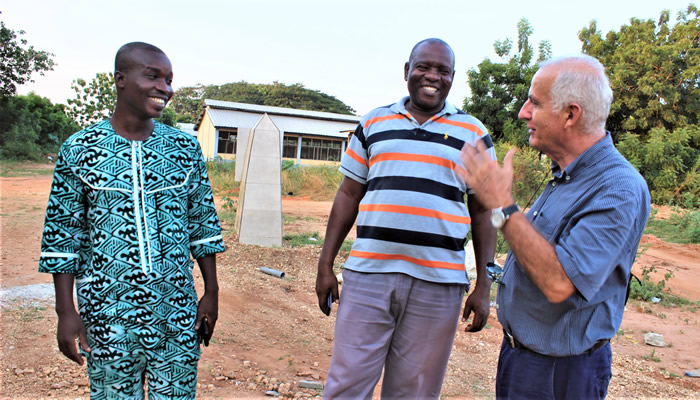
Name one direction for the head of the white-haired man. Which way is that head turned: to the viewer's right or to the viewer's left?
to the viewer's left

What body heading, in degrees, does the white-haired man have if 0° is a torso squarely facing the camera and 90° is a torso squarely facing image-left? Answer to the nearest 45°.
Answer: approximately 90°

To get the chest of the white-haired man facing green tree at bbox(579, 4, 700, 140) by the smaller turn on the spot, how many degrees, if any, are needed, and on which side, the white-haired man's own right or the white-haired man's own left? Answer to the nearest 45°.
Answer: approximately 90° to the white-haired man's own right

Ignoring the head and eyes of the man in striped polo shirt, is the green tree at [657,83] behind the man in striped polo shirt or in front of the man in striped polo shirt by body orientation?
behind

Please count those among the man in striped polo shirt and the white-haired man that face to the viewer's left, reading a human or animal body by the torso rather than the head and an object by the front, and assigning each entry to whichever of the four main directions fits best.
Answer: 1

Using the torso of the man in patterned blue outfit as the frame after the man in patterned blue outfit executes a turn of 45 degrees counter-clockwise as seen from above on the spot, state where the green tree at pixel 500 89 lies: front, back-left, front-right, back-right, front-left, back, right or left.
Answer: left

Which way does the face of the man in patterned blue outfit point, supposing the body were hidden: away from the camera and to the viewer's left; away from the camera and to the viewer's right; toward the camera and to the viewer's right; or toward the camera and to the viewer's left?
toward the camera and to the viewer's right

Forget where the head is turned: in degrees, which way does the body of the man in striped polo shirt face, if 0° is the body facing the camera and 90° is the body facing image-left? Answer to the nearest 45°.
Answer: approximately 0°

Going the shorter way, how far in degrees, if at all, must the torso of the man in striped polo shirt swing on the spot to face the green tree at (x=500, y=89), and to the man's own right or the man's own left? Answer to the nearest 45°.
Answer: approximately 180°

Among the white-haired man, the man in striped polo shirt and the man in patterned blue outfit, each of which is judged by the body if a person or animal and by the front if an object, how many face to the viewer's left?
1
